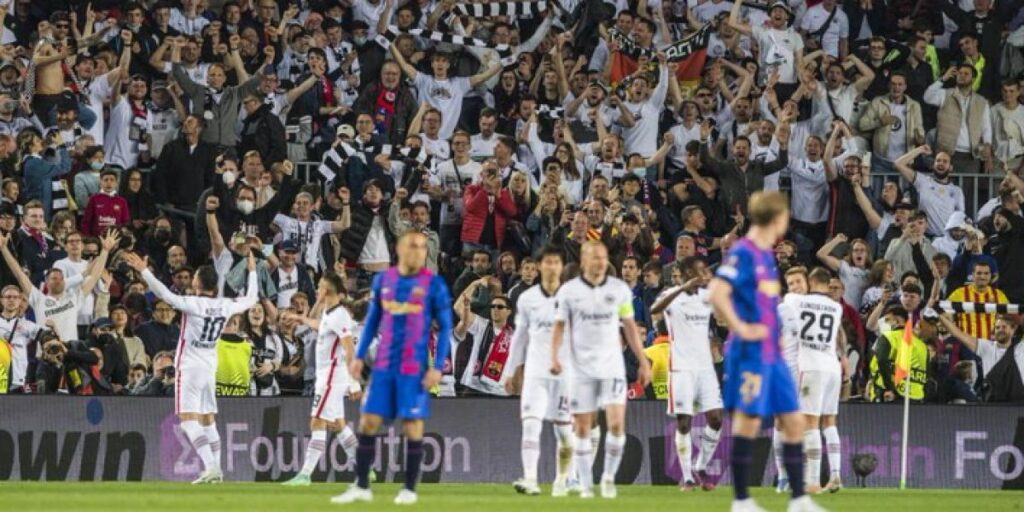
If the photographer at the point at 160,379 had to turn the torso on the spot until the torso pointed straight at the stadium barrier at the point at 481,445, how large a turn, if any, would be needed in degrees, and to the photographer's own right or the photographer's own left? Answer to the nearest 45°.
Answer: approximately 45° to the photographer's own left

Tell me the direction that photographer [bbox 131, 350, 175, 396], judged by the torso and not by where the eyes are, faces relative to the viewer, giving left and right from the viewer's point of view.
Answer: facing the viewer and to the right of the viewer

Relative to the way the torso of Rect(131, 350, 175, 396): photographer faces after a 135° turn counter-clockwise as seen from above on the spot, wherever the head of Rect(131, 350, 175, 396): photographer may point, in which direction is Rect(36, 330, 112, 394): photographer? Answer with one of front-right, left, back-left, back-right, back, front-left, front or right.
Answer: left
